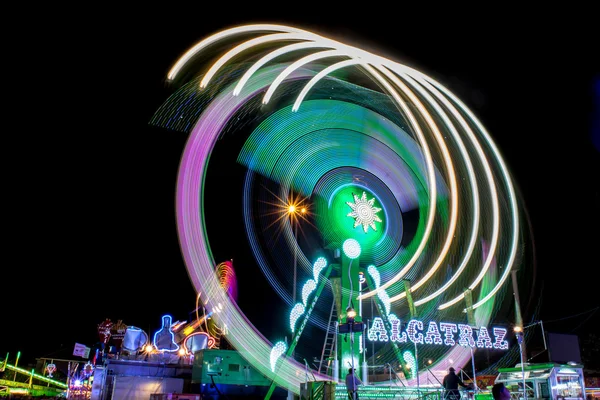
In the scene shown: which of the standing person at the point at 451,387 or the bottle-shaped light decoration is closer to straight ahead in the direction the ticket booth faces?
the standing person

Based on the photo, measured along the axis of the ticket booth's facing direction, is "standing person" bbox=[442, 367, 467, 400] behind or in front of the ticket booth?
in front

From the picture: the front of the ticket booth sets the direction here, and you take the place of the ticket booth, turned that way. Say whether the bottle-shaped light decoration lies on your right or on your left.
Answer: on your right

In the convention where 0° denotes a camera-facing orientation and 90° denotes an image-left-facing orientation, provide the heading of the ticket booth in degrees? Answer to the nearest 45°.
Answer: approximately 45°
